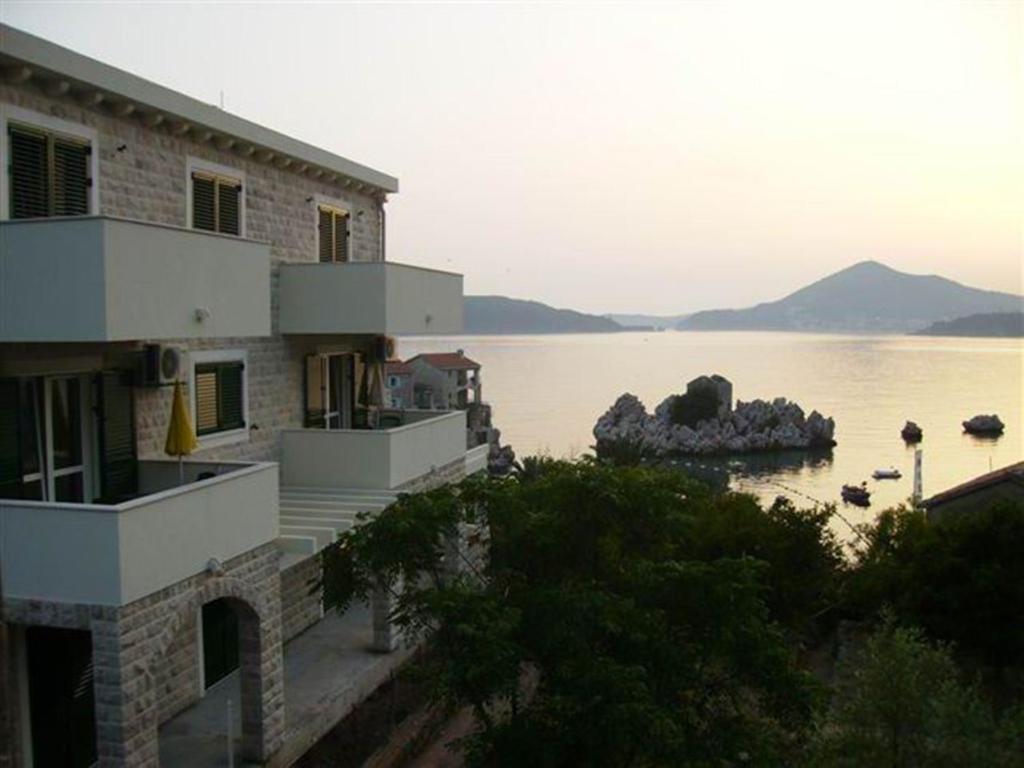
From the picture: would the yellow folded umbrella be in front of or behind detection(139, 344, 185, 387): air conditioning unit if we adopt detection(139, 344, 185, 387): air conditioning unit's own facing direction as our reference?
in front

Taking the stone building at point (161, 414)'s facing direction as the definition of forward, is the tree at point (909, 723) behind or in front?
in front

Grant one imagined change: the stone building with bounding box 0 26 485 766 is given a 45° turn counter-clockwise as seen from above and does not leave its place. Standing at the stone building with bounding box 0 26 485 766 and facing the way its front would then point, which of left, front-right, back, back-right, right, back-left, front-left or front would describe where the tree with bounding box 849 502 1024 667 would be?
front

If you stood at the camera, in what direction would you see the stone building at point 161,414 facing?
facing the viewer and to the right of the viewer

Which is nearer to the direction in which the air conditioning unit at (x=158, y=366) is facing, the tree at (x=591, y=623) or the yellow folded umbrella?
the tree

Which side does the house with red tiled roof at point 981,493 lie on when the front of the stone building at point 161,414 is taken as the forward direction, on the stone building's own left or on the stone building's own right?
on the stone building's own left

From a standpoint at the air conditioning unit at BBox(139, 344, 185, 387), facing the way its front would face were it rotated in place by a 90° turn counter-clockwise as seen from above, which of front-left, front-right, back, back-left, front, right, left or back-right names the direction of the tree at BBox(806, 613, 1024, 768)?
right

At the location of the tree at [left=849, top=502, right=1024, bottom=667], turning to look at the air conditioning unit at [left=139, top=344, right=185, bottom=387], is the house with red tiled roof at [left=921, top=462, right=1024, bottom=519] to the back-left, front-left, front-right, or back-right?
back-right
